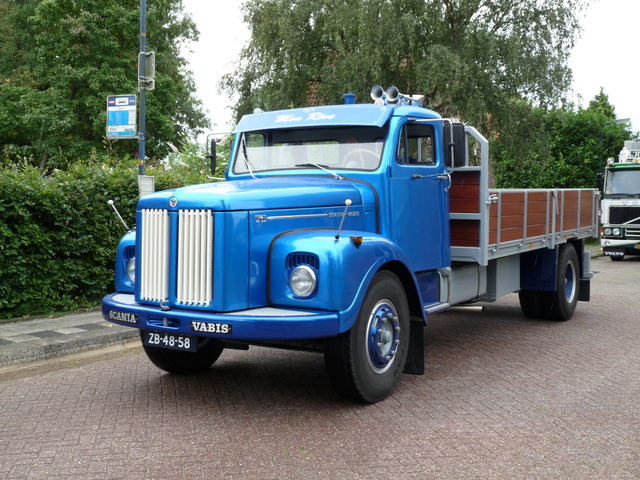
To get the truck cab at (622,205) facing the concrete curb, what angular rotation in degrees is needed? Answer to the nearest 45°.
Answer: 0° — it already faces it

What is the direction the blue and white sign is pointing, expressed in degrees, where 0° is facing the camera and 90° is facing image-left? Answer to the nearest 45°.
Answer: approximately 0°

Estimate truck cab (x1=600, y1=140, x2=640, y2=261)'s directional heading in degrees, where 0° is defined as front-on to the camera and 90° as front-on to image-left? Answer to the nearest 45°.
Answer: approximately 0°

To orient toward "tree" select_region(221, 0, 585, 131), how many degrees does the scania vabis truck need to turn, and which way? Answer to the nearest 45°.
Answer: approximately 135° to its right

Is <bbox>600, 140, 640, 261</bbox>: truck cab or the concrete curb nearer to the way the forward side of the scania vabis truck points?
the concrete curb

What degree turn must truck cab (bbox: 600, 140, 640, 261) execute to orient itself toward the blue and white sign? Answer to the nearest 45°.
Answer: approximately 45° to its right

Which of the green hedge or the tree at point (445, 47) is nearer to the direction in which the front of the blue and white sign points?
the green hedge

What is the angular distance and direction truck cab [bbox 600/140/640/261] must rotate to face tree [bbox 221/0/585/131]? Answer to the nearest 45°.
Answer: approximately 135° to its right

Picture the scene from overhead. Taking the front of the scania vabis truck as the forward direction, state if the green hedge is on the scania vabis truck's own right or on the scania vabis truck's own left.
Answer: on the scania vabis truck's own right

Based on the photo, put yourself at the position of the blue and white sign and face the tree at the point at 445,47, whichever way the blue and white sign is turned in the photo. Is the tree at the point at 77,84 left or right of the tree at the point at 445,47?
left

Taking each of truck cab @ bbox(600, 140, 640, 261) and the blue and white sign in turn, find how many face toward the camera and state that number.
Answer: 2
